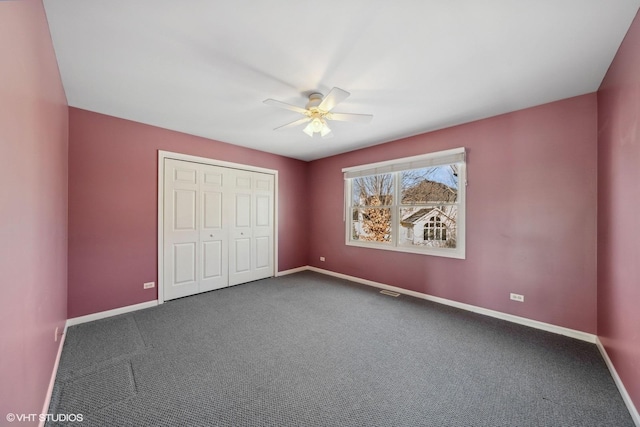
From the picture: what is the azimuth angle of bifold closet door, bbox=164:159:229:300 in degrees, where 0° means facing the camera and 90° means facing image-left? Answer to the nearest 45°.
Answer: approximately 315°

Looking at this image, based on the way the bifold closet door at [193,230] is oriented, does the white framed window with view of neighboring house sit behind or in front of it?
in front

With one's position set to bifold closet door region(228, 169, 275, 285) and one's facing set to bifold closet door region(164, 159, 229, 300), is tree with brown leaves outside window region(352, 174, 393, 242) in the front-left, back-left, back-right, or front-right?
back-left

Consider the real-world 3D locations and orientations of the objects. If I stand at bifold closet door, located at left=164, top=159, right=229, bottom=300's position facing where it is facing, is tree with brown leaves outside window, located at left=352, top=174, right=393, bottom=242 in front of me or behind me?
in front

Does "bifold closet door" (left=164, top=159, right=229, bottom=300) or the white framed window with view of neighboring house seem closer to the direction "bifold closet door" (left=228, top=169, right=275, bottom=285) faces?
the white framed window with view of neighboring house

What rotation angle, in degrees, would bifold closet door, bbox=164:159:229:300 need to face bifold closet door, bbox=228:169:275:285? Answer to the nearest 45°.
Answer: approximately 45° to its left

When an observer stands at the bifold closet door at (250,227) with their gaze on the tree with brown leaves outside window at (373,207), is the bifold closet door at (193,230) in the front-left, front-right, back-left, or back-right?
back-right

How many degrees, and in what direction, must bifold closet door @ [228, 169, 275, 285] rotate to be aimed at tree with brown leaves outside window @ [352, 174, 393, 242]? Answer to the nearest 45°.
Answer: approximately 45° to its left

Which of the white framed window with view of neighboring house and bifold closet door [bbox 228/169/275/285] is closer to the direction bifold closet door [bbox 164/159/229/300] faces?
the white framed window with view of neighboring house
